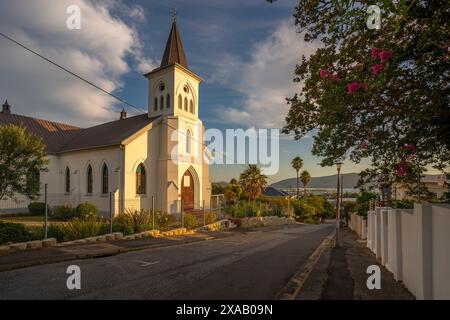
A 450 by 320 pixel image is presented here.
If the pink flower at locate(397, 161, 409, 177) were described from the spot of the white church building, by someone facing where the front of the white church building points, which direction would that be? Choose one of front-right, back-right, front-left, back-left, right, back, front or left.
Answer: front-right

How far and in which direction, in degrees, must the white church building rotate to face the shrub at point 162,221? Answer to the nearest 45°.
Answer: approximately 45° to its right

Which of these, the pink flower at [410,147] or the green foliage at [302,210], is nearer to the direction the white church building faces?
the pink flower

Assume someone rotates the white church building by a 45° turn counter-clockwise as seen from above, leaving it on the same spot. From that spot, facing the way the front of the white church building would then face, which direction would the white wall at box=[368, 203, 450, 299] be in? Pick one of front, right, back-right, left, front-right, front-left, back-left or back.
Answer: right

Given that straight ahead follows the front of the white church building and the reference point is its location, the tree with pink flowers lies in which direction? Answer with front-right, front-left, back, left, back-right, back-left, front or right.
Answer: front-right

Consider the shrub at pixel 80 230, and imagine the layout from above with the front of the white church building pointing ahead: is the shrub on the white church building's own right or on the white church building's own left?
on the white church building's own right

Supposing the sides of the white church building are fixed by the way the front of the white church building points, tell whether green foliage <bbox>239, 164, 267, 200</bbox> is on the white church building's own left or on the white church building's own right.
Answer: on the white church building's own left
